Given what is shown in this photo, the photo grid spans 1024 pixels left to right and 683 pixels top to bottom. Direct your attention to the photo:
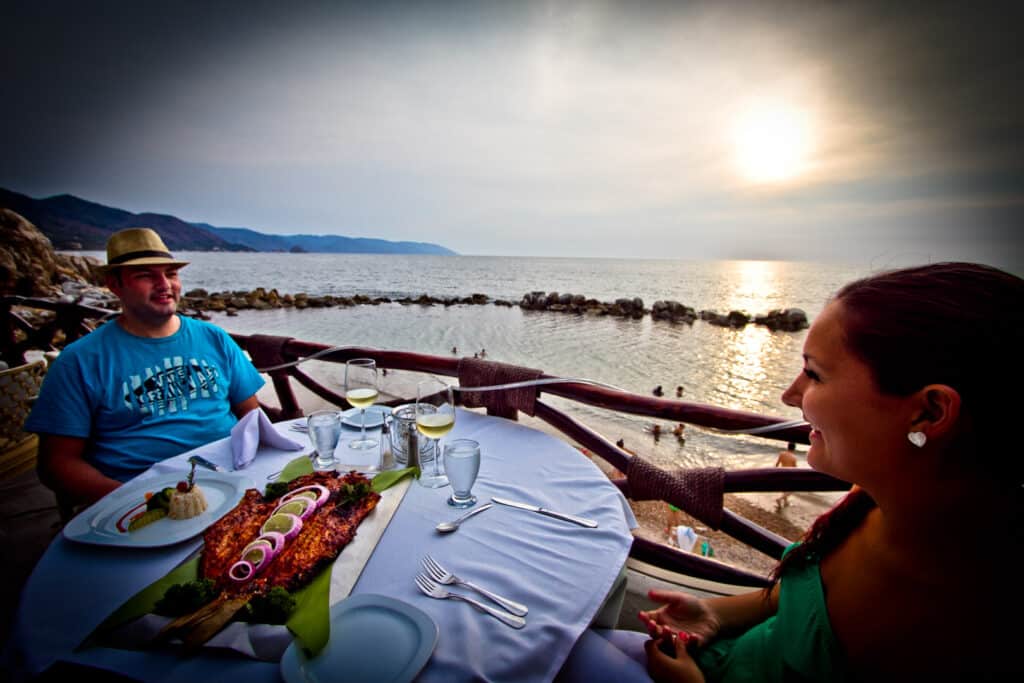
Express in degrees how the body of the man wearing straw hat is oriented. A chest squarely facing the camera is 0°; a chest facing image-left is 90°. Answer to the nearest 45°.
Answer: approximately 315°

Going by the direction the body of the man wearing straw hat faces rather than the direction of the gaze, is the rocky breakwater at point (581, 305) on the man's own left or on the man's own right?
on the man's own left

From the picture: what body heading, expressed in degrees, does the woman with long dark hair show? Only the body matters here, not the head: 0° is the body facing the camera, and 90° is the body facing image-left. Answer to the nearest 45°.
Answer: approximately 90°

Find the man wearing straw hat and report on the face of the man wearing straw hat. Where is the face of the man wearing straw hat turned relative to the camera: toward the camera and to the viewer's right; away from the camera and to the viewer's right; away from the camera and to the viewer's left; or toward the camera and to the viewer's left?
toward the camera and to the viewer's right

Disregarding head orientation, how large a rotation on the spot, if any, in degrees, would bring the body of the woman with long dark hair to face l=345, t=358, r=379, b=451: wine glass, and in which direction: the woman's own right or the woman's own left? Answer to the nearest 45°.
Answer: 0° — they already face it

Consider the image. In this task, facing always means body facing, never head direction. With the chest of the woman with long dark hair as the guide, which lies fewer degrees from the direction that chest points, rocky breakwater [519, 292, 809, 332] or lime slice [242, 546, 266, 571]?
the lime slice

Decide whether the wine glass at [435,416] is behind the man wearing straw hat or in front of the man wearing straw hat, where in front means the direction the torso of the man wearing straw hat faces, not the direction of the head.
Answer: in front

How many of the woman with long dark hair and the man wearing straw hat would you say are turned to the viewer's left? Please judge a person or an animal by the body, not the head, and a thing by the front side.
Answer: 1

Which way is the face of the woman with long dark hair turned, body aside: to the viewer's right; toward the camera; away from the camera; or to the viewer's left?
to the viewer's left

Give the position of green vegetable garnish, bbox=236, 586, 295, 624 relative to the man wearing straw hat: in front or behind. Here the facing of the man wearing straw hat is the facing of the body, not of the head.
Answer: in front
